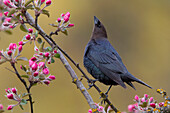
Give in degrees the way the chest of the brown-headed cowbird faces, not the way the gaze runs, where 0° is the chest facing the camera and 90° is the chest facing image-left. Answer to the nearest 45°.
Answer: approximately 90°
